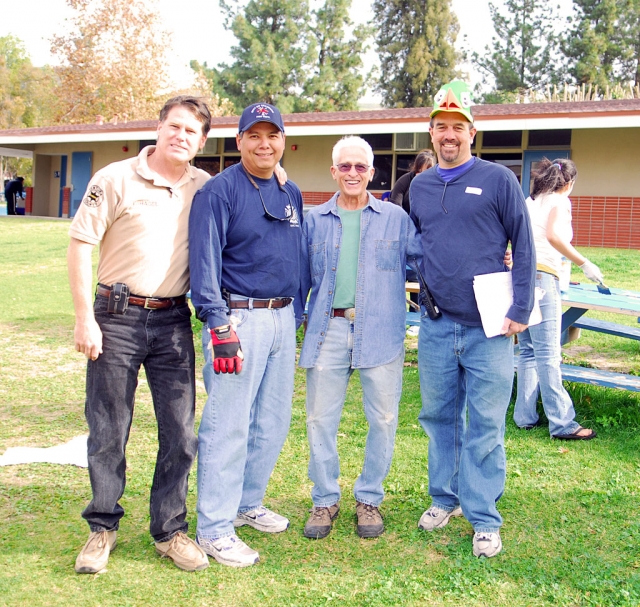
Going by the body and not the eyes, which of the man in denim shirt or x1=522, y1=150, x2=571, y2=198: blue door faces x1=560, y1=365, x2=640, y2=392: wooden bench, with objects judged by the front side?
the blue door

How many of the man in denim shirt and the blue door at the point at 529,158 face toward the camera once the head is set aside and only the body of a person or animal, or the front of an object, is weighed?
2

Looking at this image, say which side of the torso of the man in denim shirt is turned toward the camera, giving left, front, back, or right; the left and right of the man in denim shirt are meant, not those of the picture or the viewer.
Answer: front

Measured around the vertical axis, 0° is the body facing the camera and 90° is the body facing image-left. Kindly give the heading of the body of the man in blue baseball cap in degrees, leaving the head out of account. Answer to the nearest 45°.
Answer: approximately 315°

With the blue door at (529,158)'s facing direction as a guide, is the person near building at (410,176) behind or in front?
in front

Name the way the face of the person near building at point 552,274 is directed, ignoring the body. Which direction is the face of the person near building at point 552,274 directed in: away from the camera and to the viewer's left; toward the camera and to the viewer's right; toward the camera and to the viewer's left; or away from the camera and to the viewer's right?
away from the camera and to the viewer's right

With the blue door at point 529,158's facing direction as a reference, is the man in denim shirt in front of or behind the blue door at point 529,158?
in front

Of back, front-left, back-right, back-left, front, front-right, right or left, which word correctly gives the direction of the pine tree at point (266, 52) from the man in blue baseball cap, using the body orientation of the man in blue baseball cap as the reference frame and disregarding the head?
back-left

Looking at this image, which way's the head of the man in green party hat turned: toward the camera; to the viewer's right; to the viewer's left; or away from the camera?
toward the camera

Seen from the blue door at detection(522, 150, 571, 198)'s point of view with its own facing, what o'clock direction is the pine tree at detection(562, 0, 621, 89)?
The pine tree is roughly at 6 o'clock from the blue door.

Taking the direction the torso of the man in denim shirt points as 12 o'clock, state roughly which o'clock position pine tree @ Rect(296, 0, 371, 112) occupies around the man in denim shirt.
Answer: The pine tree is roughly at 6 o'clock from the man in denim shirt.

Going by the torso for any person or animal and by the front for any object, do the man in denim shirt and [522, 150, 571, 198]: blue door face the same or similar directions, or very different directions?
same or similar directions

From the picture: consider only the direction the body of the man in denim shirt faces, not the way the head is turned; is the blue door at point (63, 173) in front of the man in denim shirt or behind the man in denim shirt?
behind

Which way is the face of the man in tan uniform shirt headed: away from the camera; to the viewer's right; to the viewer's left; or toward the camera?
toward the camera

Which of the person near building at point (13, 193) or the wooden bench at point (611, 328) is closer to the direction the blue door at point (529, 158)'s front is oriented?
the wooden bench

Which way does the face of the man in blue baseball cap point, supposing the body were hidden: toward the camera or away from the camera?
toward the camera
